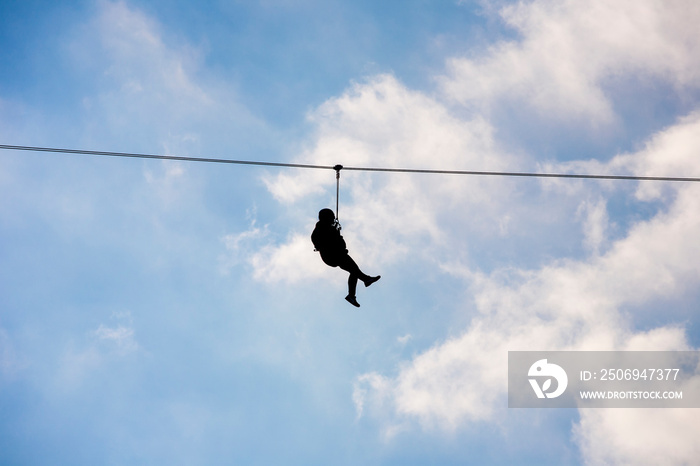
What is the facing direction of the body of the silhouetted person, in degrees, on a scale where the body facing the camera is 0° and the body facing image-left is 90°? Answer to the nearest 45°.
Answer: approximately 270°
